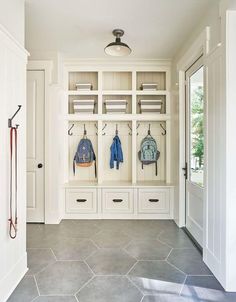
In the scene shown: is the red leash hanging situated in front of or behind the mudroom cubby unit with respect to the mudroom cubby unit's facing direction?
in front

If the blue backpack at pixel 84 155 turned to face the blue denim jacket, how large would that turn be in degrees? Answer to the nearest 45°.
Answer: approximately 90° to its left

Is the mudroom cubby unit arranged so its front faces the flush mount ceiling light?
yes

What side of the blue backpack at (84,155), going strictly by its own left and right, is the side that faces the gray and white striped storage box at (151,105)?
left

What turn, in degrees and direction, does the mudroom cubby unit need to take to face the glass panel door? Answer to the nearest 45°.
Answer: approximately 45° to its left

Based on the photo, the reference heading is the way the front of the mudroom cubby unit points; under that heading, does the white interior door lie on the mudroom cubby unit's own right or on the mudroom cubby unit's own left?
on the mudroom cubby unit's own right

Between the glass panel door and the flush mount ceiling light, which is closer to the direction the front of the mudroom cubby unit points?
the flush mount ceiling light

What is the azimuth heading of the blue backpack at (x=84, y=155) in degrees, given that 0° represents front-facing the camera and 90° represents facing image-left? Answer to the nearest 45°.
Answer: approximately 0°
